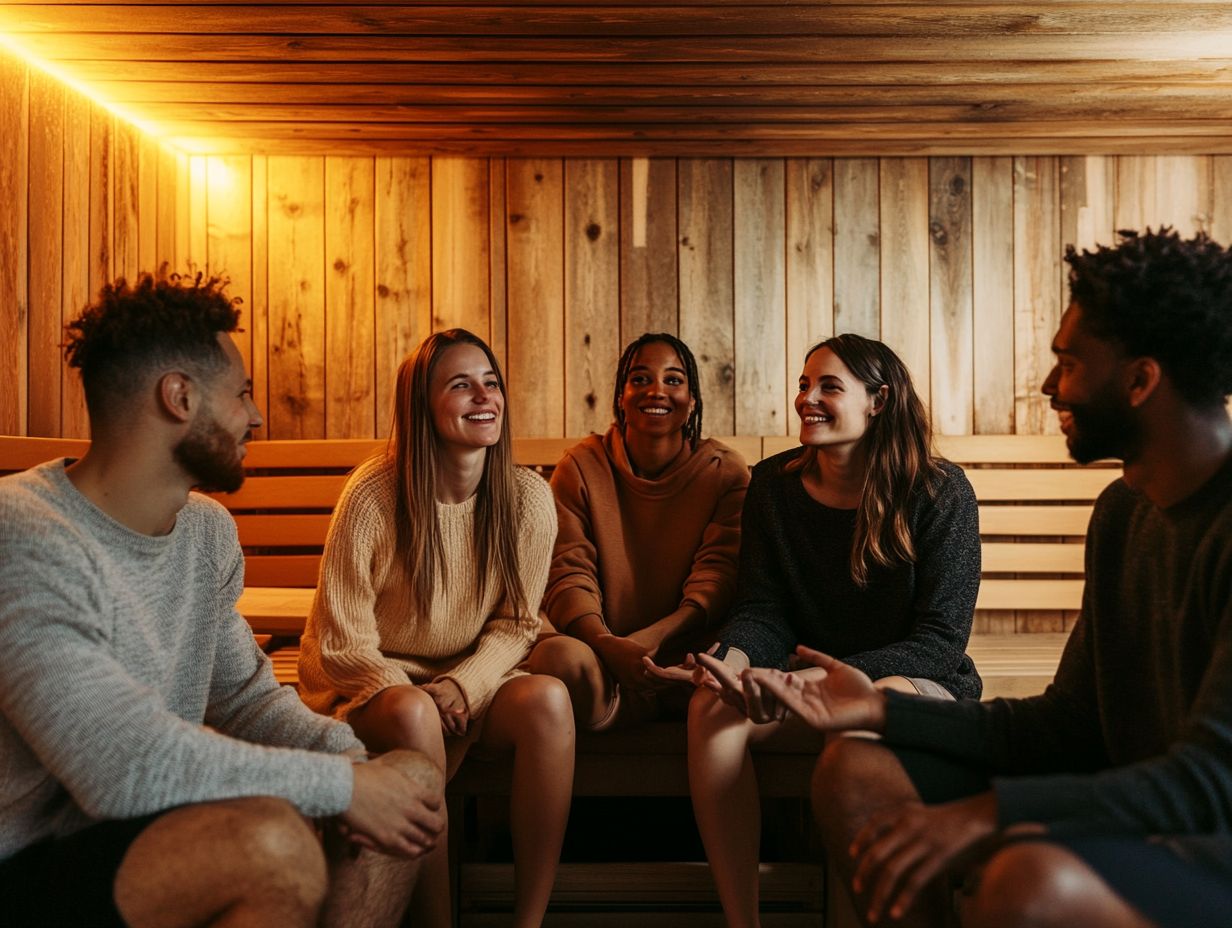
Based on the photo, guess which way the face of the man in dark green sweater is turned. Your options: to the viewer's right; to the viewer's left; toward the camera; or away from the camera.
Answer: to the viewer's left

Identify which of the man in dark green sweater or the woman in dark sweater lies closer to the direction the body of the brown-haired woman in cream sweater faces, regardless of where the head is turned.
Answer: the man in dark green sweater

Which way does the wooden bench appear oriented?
toward the camera

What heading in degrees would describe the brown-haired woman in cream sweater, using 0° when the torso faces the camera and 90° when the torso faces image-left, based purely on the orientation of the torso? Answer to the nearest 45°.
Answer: approximately 315°

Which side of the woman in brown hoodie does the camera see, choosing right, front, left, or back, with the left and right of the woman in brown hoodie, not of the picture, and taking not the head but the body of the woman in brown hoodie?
front

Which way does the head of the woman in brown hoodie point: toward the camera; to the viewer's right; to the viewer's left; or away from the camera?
toward the camera

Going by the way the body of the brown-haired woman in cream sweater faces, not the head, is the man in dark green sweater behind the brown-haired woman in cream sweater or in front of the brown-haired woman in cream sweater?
in front
